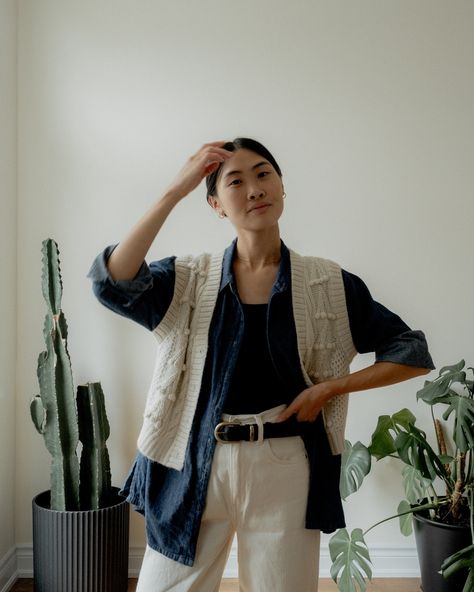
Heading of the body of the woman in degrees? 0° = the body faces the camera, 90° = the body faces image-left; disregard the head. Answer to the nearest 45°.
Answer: approximately 0°

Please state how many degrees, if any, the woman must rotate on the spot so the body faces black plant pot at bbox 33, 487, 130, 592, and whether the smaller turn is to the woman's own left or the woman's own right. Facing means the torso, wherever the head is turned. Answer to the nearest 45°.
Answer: approximately 135° to the woman's own right

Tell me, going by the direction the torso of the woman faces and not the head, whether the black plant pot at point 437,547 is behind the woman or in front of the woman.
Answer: behind

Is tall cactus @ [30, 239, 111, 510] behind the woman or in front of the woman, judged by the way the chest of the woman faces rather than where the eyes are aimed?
behind
